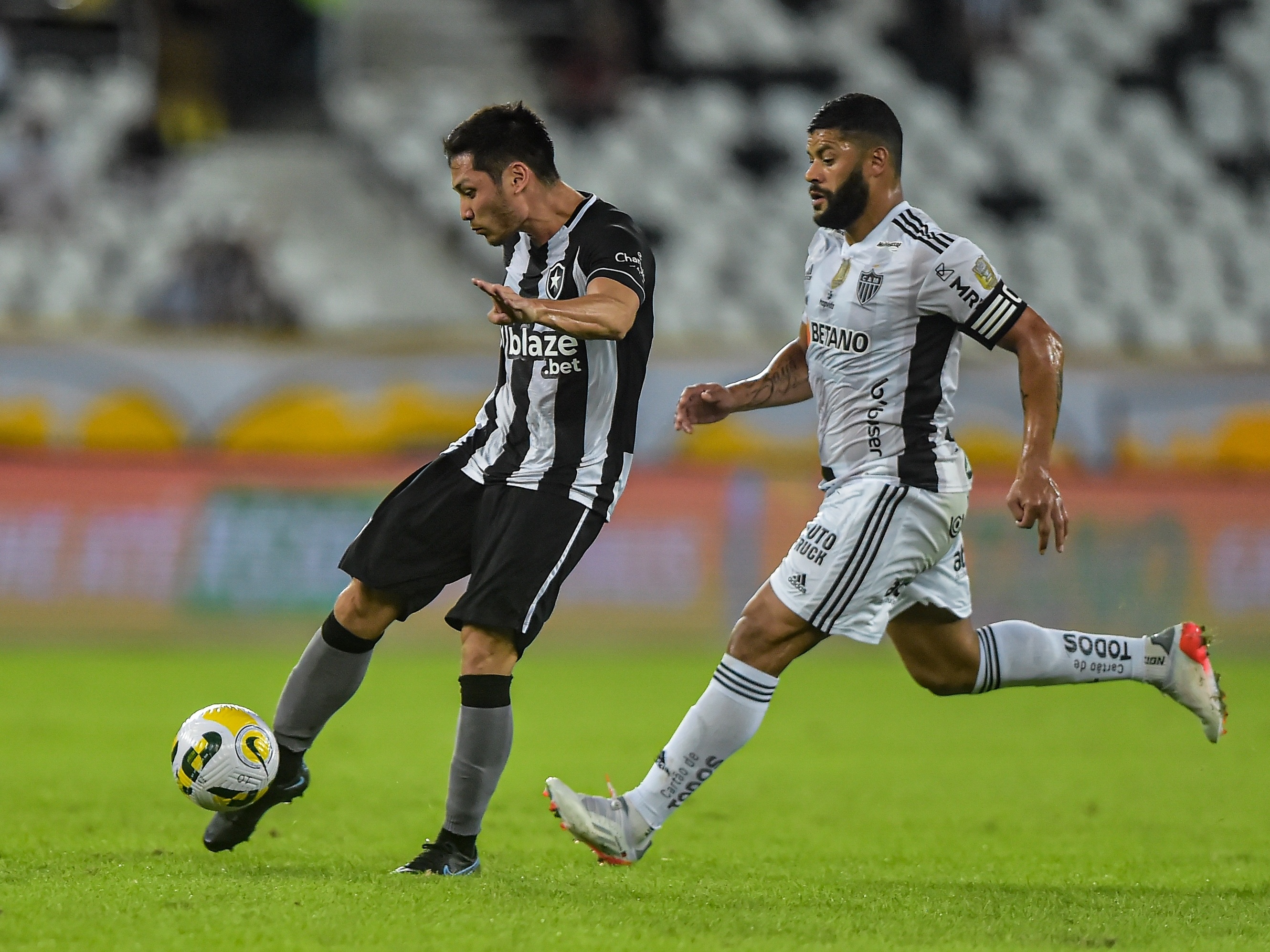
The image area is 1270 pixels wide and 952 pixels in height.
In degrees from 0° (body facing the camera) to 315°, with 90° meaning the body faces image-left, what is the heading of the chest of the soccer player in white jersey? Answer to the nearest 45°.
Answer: approximately 45°

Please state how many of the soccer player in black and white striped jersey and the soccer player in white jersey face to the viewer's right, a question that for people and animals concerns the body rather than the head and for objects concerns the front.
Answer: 0

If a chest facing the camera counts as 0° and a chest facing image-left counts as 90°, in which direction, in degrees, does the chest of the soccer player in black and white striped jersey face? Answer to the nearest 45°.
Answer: approximately 45°

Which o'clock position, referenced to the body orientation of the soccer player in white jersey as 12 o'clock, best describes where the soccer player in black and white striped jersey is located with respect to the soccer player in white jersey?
The soccer player in black and white striped jersey is roughly at 1 o'clock from the soccer player in white jersey.

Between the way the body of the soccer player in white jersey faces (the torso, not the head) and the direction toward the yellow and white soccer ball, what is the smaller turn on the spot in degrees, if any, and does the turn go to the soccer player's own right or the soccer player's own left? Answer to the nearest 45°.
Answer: approximately 45° to the soccer player's own right

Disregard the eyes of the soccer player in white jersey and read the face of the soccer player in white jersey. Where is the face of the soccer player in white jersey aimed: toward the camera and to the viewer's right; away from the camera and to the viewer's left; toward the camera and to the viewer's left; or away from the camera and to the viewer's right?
toward the camera and to the viewer's left

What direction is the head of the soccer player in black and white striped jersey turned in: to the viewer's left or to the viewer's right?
to the viewer's left
